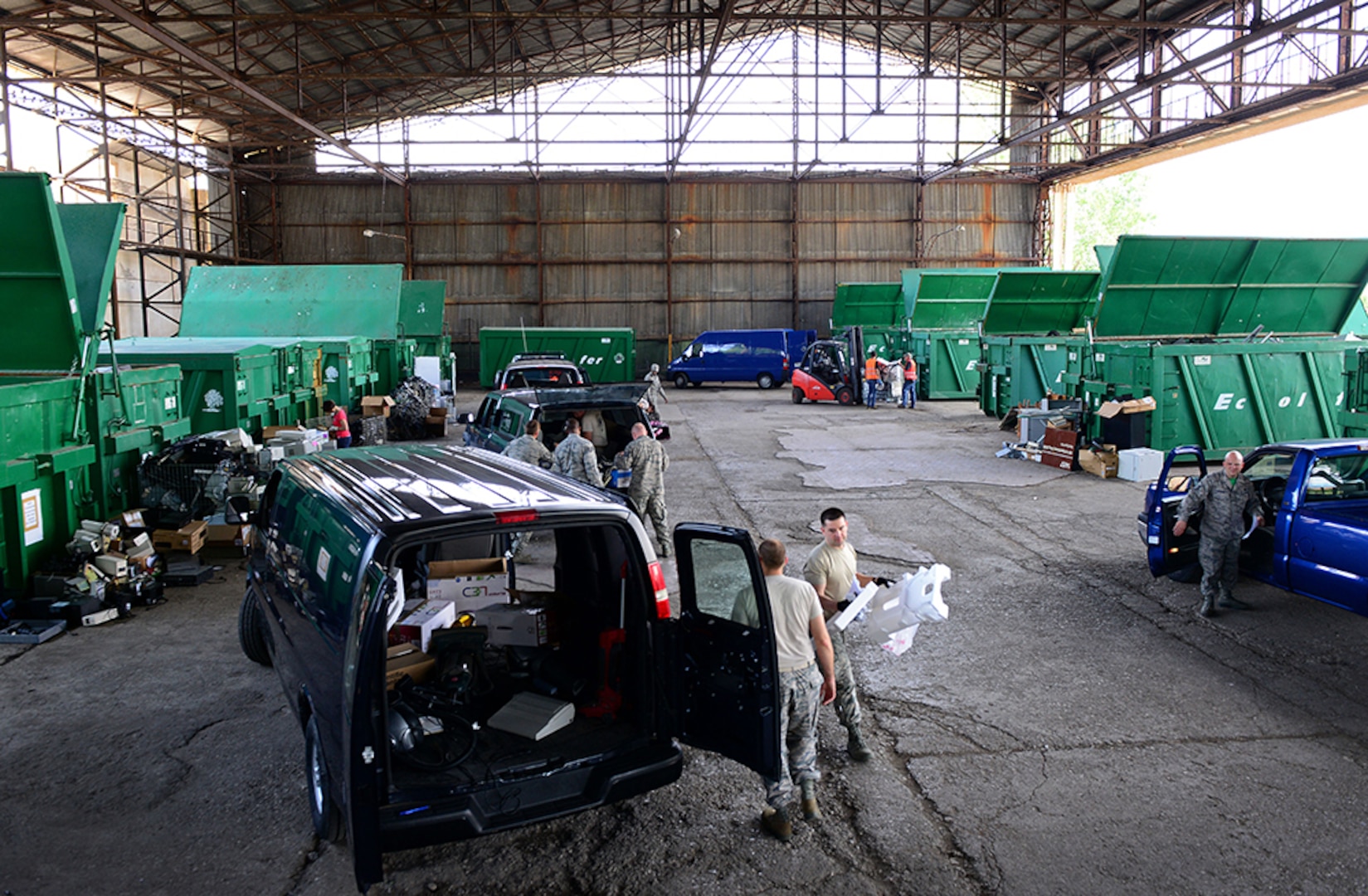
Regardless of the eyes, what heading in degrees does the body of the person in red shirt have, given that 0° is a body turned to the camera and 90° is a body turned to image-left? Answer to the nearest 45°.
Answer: approximately 90°

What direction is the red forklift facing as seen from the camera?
to the viewer's right

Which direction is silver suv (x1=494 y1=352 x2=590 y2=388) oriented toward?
away from the camera

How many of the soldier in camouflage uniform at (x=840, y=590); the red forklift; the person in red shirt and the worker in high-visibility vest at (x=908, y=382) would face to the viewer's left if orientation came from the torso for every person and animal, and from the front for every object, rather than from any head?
2

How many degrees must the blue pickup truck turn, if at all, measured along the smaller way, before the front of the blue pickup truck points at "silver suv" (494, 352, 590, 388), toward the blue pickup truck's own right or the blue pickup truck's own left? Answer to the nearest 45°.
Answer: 0° — it already faces it

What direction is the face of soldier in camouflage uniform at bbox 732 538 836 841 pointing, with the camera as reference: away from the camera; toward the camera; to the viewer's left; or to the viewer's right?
away from the camera

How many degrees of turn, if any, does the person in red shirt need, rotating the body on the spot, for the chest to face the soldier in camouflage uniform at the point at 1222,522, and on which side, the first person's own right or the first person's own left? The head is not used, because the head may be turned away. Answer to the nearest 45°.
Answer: approximately 135° to the first person's own left

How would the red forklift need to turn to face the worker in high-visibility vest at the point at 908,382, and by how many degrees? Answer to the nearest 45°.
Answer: approximately 45° to its right

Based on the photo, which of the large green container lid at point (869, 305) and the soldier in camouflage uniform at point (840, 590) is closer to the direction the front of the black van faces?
the large green container lid

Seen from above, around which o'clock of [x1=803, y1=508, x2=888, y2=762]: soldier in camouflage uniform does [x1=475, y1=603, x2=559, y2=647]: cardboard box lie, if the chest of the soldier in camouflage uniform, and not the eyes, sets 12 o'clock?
The cardboard box is roughly at 4 o'clock from the soldier in camouflage uniform.

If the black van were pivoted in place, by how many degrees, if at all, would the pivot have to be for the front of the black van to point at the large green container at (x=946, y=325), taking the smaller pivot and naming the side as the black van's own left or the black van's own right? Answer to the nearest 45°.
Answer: approximately 90° to the black van's own right

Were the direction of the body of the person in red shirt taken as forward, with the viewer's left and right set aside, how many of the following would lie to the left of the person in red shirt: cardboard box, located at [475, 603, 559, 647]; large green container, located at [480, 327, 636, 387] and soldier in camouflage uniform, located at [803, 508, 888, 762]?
2

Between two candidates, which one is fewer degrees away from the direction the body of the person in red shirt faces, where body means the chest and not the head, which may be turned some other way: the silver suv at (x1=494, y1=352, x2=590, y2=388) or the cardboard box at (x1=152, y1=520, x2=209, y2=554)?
the cardboard box
